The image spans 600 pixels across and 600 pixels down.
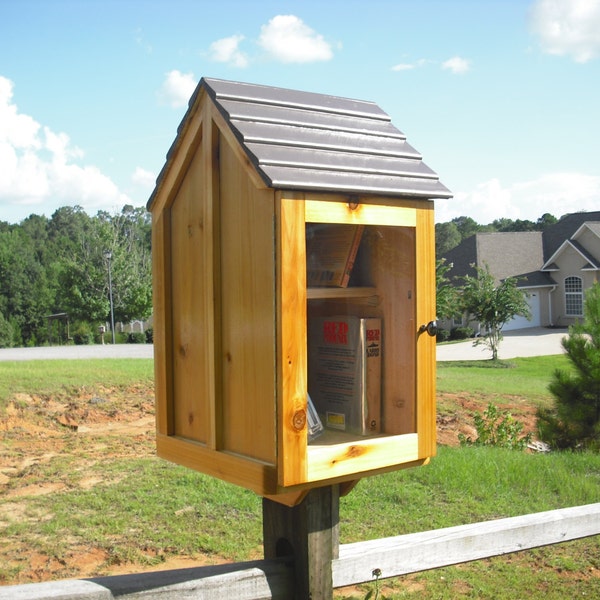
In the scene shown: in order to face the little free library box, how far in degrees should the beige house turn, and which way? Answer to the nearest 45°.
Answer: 0° — it already faces it

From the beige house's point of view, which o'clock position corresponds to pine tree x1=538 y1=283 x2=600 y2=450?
The pine tree is roughly at 12 o'clock from the beige house.

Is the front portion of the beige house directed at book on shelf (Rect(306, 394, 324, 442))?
yes

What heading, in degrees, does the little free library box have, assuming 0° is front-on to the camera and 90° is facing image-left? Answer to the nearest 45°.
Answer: approximately 315°

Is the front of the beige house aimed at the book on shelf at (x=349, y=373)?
yes

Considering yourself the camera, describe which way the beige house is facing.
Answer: facing the viewer

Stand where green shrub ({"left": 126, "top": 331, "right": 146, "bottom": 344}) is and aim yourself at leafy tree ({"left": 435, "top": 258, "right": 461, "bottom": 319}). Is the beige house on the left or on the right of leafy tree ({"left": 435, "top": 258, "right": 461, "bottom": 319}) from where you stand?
left

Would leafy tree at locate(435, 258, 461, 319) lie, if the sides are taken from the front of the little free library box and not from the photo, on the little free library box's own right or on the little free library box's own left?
on the little free library box's own left

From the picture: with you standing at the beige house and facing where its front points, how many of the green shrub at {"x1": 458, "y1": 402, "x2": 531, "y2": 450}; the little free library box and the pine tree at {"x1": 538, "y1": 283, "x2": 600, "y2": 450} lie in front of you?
3

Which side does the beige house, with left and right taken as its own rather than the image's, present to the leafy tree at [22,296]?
right

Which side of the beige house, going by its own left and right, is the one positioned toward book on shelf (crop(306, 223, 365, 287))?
front
